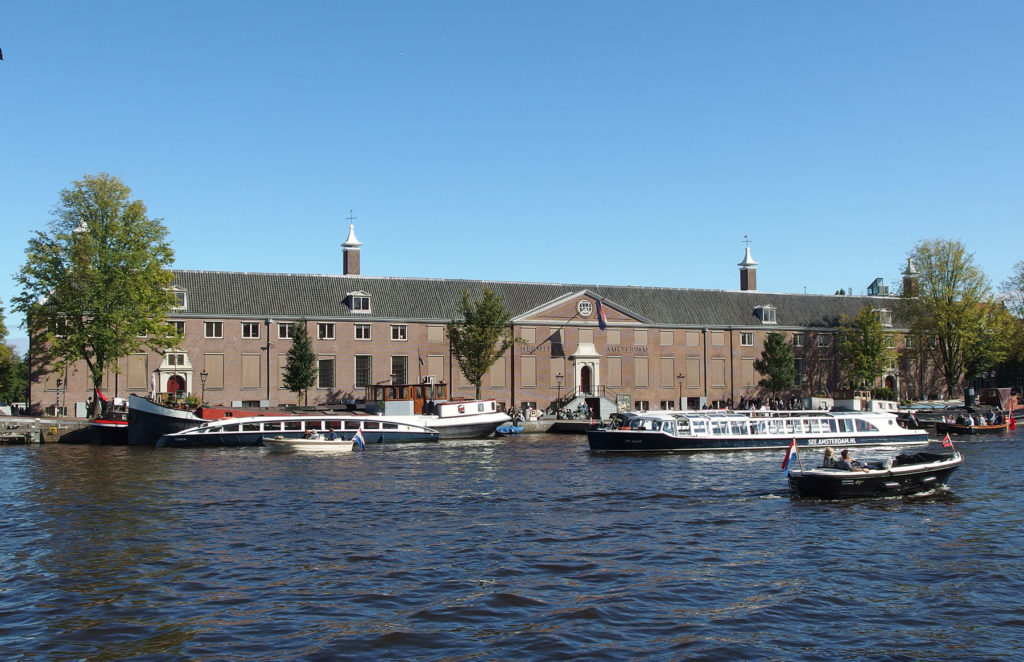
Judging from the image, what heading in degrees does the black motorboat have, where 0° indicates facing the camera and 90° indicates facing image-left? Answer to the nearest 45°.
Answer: approximately 270°
